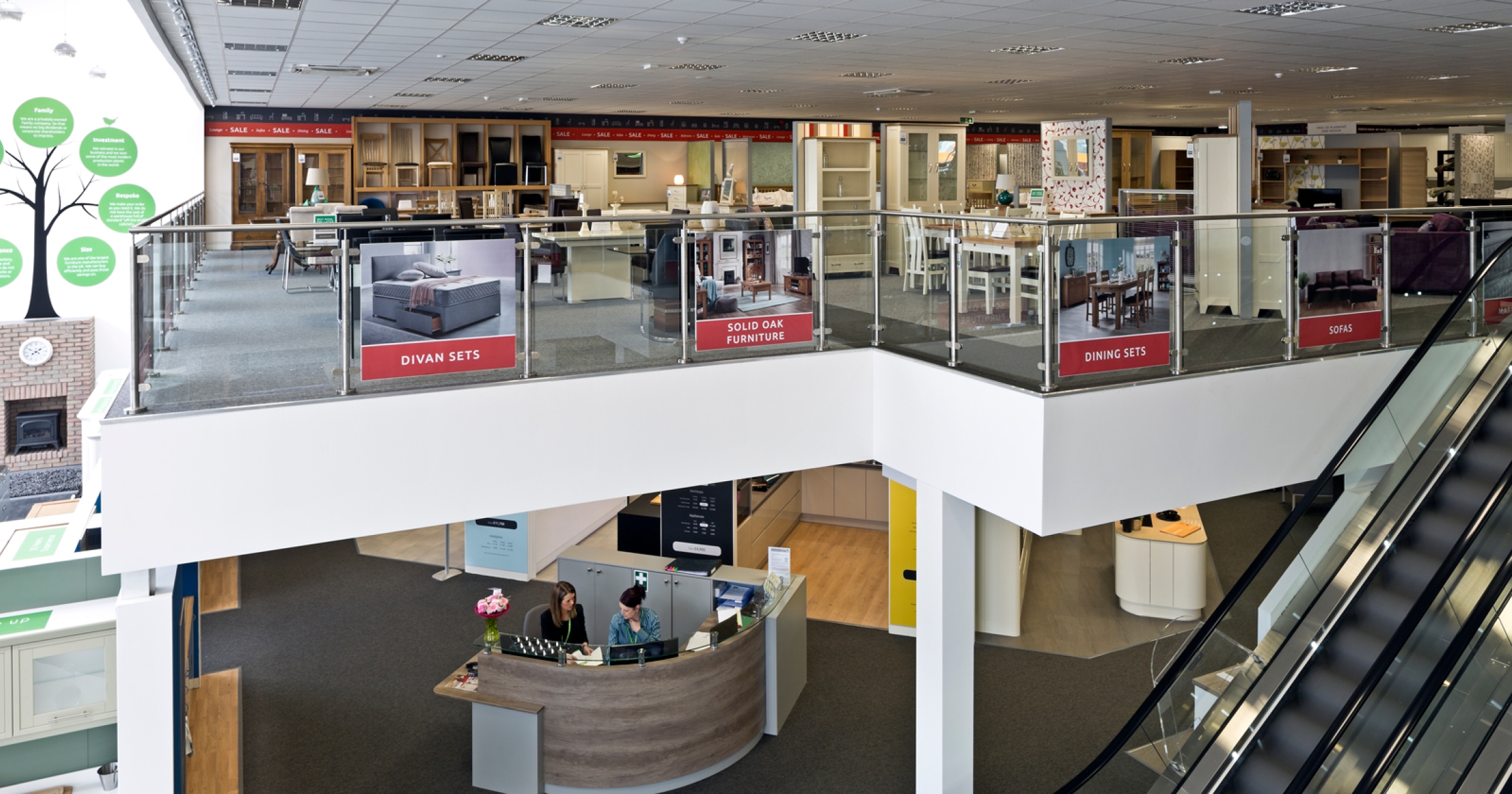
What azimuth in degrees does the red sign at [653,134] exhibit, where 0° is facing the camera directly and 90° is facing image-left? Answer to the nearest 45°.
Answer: approximately 0°

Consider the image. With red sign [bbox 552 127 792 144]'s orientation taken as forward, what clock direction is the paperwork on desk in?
The paperwork on desk is roughly at 12 o'clock from the red sign.

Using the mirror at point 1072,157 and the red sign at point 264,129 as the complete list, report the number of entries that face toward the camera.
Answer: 2

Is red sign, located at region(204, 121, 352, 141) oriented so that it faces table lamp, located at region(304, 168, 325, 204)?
yes
